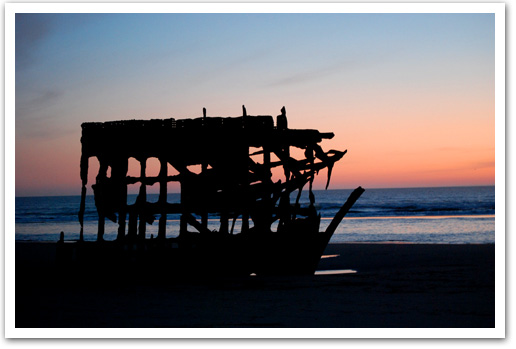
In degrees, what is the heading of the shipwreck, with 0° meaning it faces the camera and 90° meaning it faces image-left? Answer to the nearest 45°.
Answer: approximately 270°
